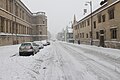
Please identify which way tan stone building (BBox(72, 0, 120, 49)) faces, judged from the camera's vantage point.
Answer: facing the viewer and to the left of the viewer
